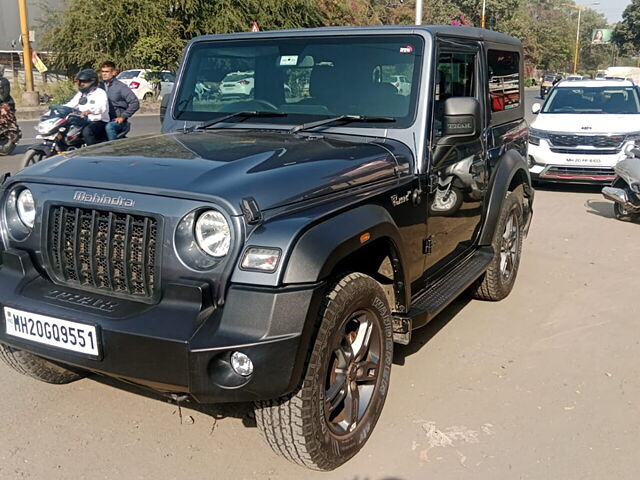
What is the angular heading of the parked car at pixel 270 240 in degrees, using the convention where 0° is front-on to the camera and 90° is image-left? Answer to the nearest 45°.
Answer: approximately 45°

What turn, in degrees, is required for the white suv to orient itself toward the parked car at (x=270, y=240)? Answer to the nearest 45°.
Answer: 0° — it already faces it

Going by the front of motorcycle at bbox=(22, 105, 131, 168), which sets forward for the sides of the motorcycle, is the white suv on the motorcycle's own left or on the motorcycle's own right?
on the motorcycle's own left

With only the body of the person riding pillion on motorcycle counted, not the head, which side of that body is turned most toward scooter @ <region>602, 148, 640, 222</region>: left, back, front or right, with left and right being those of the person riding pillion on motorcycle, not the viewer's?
left

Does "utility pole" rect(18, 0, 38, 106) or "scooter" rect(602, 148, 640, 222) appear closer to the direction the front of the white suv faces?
the scooter

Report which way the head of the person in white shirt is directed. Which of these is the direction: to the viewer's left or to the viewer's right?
to the viewer's left

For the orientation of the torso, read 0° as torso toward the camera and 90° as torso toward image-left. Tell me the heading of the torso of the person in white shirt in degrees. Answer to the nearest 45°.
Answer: approximately 45°

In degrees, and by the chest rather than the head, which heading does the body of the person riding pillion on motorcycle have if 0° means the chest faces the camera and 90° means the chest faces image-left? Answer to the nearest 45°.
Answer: approximately 45°

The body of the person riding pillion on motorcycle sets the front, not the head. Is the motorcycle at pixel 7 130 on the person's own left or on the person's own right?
on the person's own right

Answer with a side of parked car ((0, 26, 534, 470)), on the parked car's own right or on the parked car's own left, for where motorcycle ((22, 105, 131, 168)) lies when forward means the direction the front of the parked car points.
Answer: on the parked car's own right
